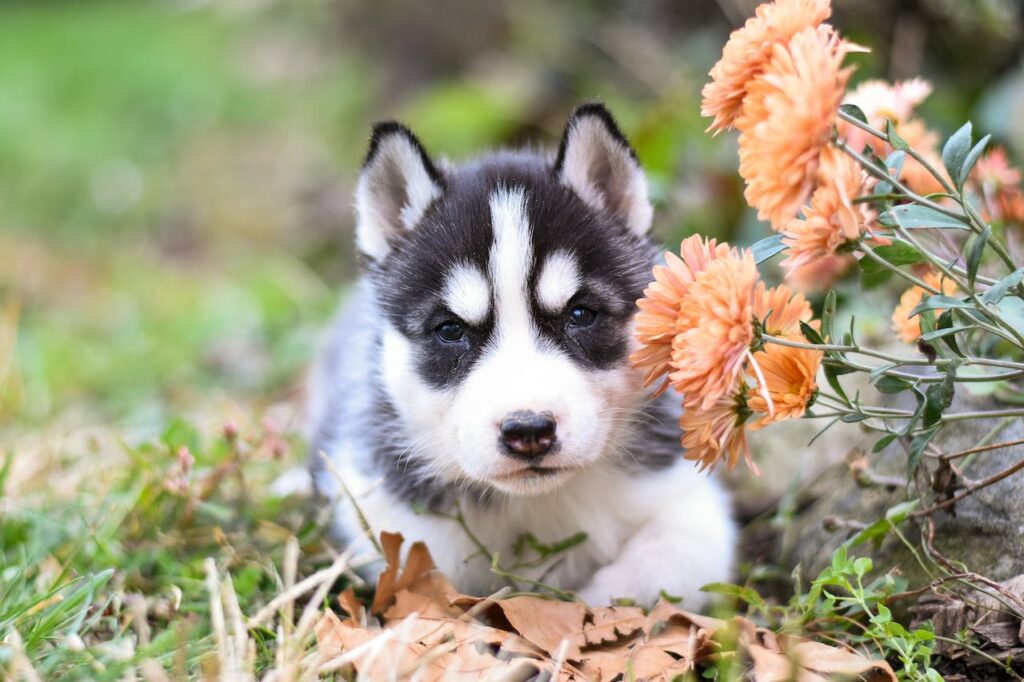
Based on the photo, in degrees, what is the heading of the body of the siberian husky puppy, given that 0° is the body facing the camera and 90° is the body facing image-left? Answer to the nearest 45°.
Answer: approximately 0°

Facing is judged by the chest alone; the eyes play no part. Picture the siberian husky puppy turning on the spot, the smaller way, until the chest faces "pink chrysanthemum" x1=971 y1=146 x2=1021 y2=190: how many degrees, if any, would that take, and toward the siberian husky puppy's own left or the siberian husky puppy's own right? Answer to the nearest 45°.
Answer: approximately 90° to the siberian husky puppy's own left

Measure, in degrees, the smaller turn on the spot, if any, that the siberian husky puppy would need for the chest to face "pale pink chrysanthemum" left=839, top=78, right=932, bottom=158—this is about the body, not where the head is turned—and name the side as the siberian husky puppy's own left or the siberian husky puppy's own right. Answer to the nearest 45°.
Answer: approximately 90° to the siberian husky puppy's own left

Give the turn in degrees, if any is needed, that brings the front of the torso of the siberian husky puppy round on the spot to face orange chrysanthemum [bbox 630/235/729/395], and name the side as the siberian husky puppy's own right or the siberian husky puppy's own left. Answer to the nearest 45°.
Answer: approximately 45° to the siberian husky puppy's own left

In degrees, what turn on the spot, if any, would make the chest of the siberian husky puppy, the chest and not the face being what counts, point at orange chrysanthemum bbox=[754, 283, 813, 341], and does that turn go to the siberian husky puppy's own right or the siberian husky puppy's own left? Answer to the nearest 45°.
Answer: approximately 45° to the siberian husky puppy's own left

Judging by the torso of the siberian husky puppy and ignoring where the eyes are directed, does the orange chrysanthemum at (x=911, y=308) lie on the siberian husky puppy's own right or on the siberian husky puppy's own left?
on the siberian husky puppy's own left

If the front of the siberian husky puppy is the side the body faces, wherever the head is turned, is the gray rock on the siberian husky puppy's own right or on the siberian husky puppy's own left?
on the siberian husky puppy's own left

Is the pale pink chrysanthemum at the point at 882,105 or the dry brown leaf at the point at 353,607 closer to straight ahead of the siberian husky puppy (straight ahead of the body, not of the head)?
the dry brown leaf
